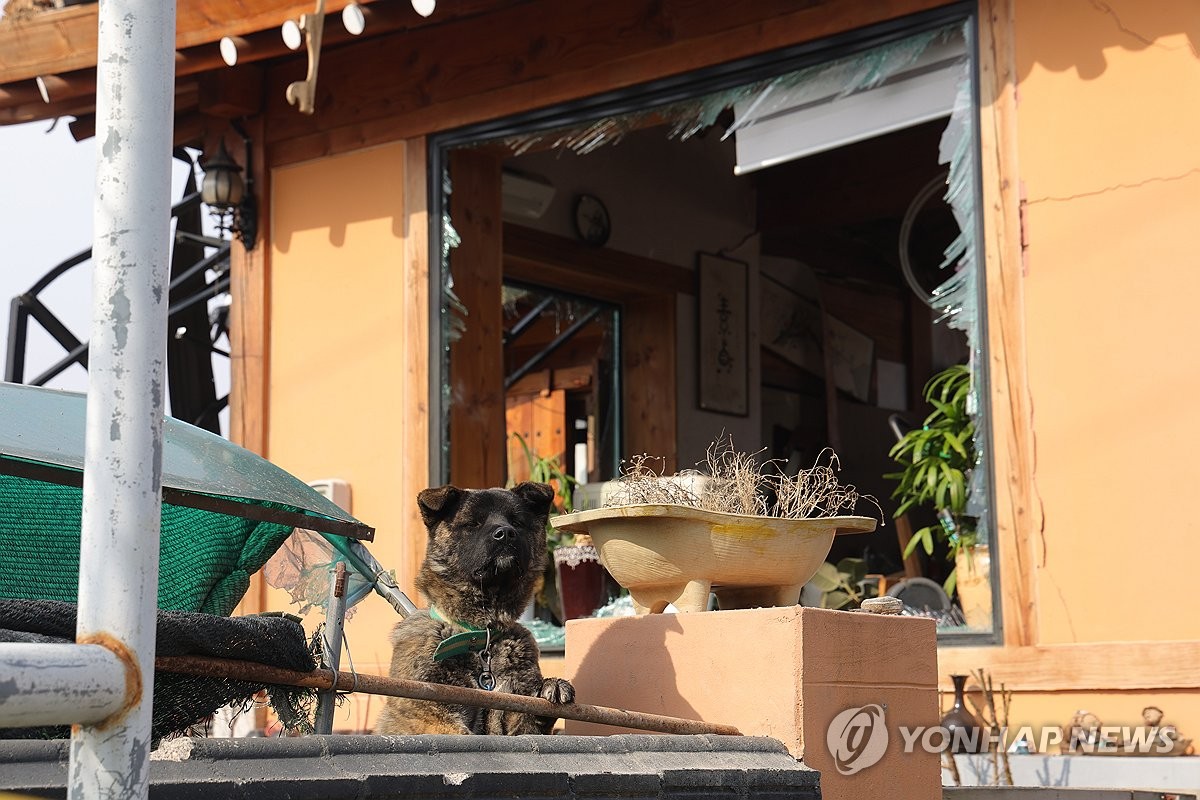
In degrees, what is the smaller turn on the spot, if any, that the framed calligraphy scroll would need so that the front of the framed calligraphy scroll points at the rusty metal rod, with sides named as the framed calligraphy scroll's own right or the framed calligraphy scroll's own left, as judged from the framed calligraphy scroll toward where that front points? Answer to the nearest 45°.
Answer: approximately 45° to the framed calligraphy scroll's own right

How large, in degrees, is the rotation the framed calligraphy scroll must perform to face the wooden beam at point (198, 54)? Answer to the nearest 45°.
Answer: approximately 90° to its right

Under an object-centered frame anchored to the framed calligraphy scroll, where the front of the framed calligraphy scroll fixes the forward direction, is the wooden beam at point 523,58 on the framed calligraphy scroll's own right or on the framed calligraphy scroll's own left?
on the framed calligraphy scroll's own right

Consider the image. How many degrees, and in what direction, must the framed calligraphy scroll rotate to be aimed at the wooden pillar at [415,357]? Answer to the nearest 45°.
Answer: approximately 90° to its right

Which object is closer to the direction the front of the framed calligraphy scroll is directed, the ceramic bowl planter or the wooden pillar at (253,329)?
the ceramic bowl planter

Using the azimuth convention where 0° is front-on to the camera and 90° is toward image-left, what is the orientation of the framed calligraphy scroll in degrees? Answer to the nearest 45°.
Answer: approximately 315°

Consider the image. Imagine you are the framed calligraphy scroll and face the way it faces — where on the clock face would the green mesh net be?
The green mesh net is roughly at 2 o'clock from the framed calligraphy scroll.

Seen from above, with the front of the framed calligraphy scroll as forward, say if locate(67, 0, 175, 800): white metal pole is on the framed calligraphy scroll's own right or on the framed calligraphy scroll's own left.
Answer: on the framed calligraphy scroll's own right
